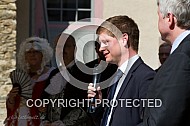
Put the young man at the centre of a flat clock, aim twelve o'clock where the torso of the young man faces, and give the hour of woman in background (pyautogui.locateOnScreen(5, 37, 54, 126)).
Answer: The woman in background is roughly at 3 o'clock from the young man.

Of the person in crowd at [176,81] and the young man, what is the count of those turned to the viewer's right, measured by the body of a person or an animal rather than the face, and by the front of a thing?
0

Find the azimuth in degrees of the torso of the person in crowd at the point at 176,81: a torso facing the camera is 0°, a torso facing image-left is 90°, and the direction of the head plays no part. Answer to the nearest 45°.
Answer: approximately 135°

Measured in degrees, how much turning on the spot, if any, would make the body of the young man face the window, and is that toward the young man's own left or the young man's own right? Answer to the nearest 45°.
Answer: approximately 135° to the young man's own right

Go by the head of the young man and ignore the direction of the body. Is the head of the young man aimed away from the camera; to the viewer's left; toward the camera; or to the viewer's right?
to the viewer's left

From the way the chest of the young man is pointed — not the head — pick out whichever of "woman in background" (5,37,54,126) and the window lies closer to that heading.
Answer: the woman in background

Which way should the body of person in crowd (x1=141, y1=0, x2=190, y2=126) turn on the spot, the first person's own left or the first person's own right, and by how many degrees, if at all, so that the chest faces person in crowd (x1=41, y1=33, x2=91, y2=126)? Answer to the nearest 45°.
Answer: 0° — they already face them

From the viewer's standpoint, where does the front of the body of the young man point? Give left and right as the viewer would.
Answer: facing the viewer and to the left of the viewer

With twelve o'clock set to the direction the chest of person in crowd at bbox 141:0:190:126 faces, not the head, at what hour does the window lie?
The window is roughly at 1 o'clock from the person in crowd.

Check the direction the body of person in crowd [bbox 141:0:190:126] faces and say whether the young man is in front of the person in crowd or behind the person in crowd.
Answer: in front
